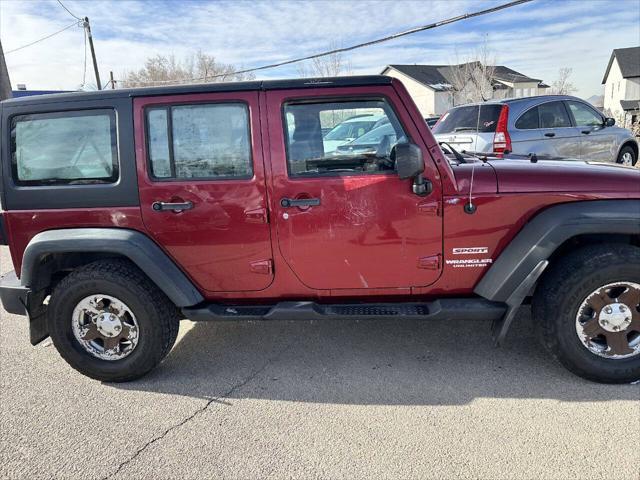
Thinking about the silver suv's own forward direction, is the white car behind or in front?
behind

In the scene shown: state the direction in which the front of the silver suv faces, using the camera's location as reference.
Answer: facing away from the viewer and to the right of the viewer

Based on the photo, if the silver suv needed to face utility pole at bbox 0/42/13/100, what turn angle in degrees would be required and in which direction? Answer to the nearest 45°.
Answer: approximately 135° to its left

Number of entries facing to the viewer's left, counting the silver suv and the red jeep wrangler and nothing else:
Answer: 0

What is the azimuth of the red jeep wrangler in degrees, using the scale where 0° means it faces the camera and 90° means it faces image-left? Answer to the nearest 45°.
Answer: approximately 270°

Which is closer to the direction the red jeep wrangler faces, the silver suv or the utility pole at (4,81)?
the silver suv
